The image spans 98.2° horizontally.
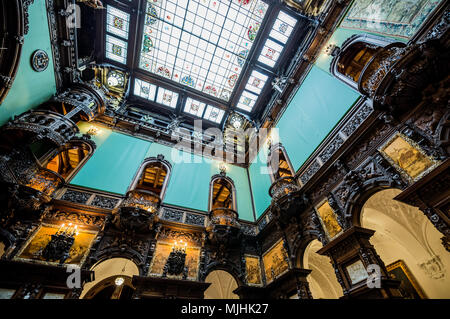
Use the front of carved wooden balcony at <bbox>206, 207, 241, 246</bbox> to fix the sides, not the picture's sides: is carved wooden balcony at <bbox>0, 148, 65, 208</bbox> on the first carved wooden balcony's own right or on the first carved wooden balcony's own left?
on the first carved wooden balcony's own right

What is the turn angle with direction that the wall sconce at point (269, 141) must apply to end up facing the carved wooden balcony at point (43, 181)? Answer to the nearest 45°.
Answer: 0° — it already faces it

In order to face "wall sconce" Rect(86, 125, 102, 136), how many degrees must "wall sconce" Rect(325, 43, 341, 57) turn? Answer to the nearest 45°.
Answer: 0° — it already faces it

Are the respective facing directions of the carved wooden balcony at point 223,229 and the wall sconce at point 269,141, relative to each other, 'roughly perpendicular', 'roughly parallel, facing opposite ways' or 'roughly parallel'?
roughly perpendicular

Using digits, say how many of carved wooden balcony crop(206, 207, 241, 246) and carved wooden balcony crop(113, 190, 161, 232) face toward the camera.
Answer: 2

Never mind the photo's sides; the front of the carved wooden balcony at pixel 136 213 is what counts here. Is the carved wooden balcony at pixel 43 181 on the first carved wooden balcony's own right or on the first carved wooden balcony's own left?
on the first carved wooden balcony's own right

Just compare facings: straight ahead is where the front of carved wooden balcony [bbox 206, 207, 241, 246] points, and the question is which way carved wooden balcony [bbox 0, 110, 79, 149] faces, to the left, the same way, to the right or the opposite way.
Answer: to the left

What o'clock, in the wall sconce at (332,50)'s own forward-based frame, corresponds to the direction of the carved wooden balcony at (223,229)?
The carved wooden balcony is roughly at 1 o'clock from the wall sconce.

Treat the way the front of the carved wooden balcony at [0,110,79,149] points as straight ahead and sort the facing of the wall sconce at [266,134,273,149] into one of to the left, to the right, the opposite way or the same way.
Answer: the opposite way

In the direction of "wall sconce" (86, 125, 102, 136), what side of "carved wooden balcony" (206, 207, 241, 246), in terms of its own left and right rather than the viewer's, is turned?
right

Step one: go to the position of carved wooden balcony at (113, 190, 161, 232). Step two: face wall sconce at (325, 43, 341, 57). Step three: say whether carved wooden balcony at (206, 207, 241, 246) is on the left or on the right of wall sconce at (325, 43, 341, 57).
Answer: left
